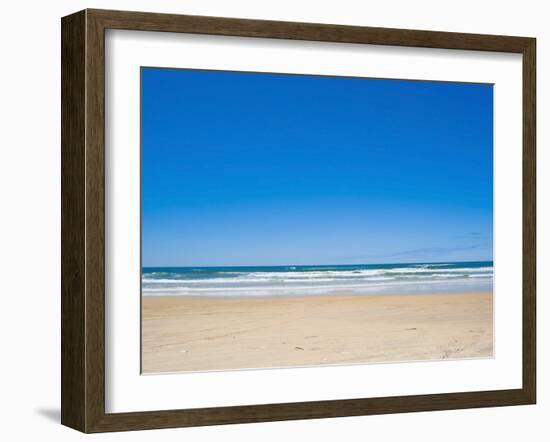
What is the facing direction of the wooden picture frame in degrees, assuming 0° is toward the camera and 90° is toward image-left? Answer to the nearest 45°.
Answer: approximately 315°
